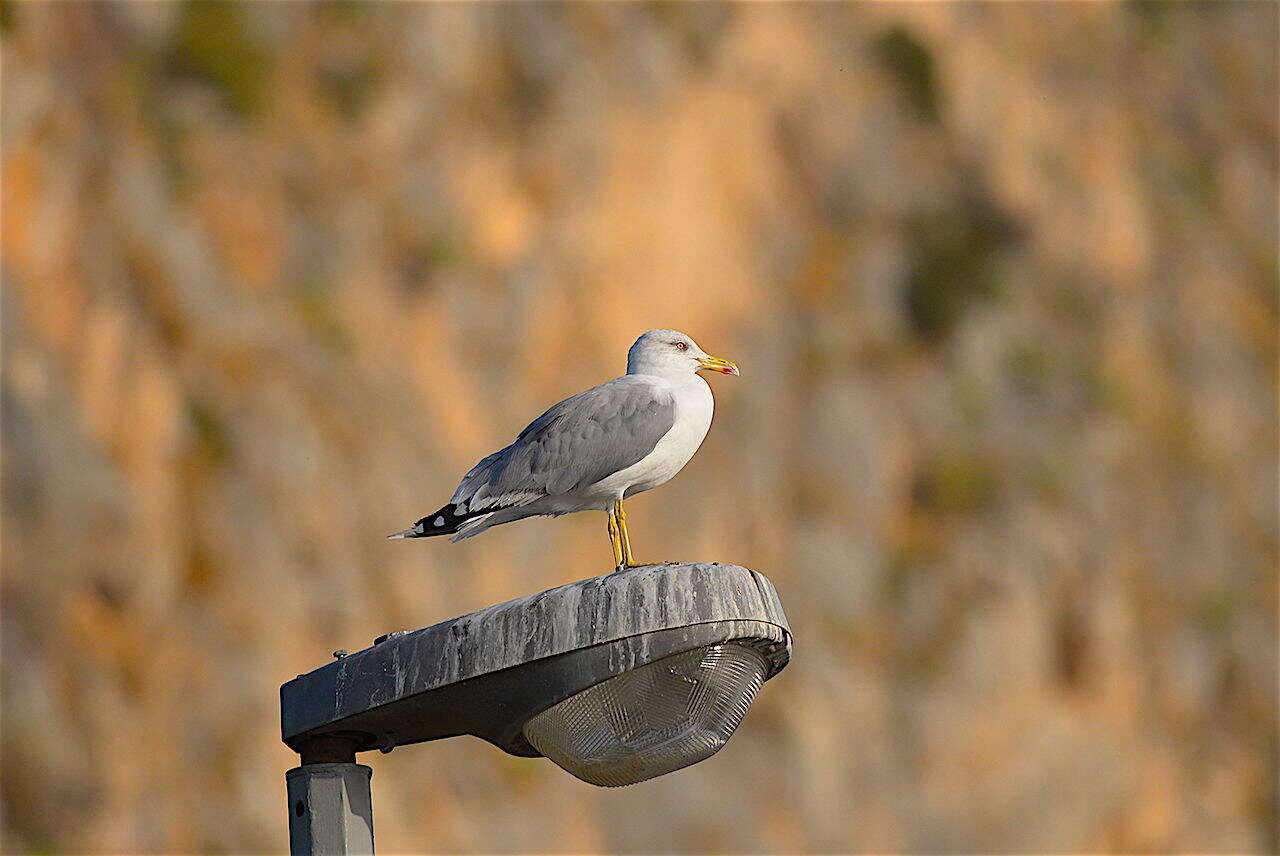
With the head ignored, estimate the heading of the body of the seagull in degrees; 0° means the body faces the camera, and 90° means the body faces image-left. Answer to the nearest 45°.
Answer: approximately 270°
